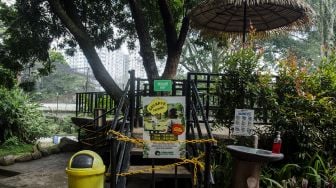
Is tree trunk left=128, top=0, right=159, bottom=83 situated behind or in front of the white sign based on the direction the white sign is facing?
behind

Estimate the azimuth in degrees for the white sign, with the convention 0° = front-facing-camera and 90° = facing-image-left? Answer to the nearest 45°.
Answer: approximately 0°

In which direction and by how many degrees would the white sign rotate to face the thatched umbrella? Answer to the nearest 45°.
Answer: approximately 180°

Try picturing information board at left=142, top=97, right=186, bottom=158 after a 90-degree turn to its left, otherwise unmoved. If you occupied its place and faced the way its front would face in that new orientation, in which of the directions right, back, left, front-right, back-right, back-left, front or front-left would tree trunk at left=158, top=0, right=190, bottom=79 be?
left

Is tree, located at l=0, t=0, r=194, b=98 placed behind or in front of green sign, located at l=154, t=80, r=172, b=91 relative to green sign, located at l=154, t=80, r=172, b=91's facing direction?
behind

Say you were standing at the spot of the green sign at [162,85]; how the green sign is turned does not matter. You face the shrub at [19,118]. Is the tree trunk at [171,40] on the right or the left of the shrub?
right

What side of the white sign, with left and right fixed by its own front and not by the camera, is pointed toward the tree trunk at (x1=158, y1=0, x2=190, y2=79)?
back

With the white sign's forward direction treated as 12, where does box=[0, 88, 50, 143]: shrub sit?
The shrub is roughly at 4 o'clock from the white sign.

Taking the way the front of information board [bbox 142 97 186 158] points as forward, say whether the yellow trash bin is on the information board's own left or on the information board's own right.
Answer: on the information board's own right

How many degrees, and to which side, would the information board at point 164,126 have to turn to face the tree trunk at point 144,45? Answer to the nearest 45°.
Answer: approximately 180°

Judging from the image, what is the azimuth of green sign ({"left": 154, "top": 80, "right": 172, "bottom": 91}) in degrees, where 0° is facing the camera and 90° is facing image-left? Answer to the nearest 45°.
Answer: approximately 0°
